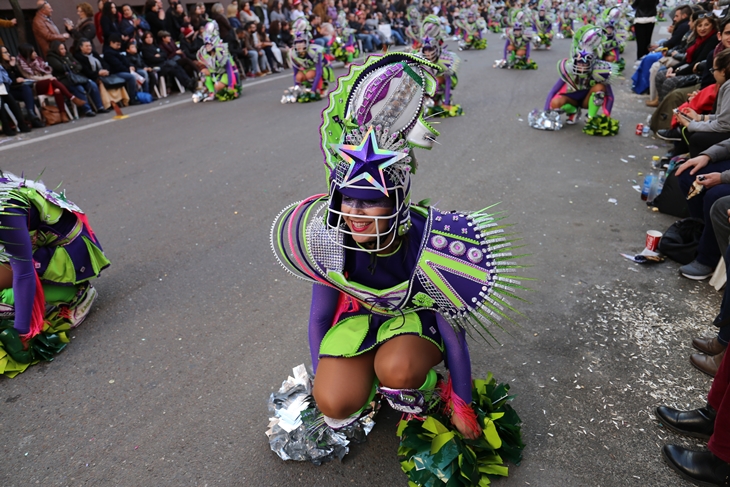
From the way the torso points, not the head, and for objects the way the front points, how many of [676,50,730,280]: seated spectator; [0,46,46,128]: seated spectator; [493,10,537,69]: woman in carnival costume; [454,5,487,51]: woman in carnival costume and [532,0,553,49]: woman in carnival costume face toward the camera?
3

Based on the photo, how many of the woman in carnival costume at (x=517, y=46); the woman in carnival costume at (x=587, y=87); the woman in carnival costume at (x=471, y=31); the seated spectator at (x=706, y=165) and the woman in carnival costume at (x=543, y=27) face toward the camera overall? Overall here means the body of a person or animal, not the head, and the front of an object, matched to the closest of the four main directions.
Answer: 4

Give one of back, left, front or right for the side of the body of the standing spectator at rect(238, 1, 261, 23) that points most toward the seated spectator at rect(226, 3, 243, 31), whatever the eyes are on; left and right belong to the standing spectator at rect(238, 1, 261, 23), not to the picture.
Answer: right

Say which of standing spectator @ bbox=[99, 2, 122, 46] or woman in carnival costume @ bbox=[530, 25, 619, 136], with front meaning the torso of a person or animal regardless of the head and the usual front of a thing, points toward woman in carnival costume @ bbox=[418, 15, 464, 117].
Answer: the standing spectator

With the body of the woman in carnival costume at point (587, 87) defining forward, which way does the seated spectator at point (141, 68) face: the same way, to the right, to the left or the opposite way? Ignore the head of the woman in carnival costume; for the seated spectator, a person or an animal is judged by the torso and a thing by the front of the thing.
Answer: to the left

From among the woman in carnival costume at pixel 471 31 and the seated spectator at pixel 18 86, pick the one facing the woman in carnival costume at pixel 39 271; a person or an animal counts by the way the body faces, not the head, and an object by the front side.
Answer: the woman in carnival costume at pixel 471 31

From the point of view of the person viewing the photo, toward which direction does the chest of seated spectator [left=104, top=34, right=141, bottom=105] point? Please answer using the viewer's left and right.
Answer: facing the viewer and to the right of the viewer

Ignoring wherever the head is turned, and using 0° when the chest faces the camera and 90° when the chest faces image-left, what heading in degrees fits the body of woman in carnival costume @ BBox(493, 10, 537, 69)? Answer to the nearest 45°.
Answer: approximately 0°

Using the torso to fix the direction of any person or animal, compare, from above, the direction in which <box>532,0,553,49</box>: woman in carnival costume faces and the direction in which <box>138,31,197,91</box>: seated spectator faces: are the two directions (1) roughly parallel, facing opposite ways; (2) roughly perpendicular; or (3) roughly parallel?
roughly perpendicular

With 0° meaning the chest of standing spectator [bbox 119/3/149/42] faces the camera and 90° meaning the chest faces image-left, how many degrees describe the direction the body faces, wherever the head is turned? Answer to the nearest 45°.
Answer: approximately 315°

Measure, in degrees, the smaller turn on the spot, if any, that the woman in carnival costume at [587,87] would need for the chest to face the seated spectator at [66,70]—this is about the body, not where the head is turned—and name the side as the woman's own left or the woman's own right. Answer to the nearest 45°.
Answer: approximately 90° to the woman's own right

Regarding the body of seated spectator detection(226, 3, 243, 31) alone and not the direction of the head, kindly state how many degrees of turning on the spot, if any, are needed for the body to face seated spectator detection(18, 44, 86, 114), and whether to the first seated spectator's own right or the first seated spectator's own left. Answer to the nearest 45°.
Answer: approximately 90° to the first seated spectator's own right

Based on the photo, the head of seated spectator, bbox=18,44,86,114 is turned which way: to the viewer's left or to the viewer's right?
to the viewer's right

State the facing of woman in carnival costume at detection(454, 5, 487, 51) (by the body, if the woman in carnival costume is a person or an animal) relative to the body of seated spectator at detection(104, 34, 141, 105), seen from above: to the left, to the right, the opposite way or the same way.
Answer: to the right

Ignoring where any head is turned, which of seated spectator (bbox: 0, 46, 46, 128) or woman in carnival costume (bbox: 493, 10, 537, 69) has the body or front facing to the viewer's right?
the seated spectator

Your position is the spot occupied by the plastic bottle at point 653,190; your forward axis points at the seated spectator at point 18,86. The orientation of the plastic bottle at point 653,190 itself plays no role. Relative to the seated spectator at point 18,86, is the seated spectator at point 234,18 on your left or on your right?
right
